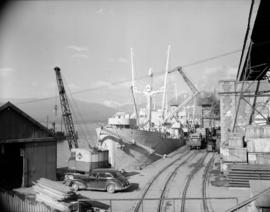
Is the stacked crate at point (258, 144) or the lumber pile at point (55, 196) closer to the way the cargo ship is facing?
the lumber pile

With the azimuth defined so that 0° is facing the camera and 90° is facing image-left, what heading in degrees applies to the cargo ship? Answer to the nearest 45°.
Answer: approximately 45°

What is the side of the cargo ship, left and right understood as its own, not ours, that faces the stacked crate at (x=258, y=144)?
left

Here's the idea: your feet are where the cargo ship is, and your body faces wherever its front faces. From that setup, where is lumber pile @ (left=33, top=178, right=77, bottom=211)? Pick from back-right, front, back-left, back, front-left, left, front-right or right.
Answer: front-left

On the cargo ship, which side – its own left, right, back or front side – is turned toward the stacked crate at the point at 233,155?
left

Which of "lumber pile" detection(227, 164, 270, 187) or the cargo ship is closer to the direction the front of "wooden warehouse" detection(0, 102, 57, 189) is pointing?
the lumber pile

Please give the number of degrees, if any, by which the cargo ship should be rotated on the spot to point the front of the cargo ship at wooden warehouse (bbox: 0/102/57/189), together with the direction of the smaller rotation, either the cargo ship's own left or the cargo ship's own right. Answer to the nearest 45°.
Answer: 0° — it already faces it

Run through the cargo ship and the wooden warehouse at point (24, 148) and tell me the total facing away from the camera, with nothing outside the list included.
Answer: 0

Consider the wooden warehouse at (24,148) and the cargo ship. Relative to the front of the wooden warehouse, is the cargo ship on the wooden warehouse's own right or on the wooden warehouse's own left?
on the wooden warehouse's own left
